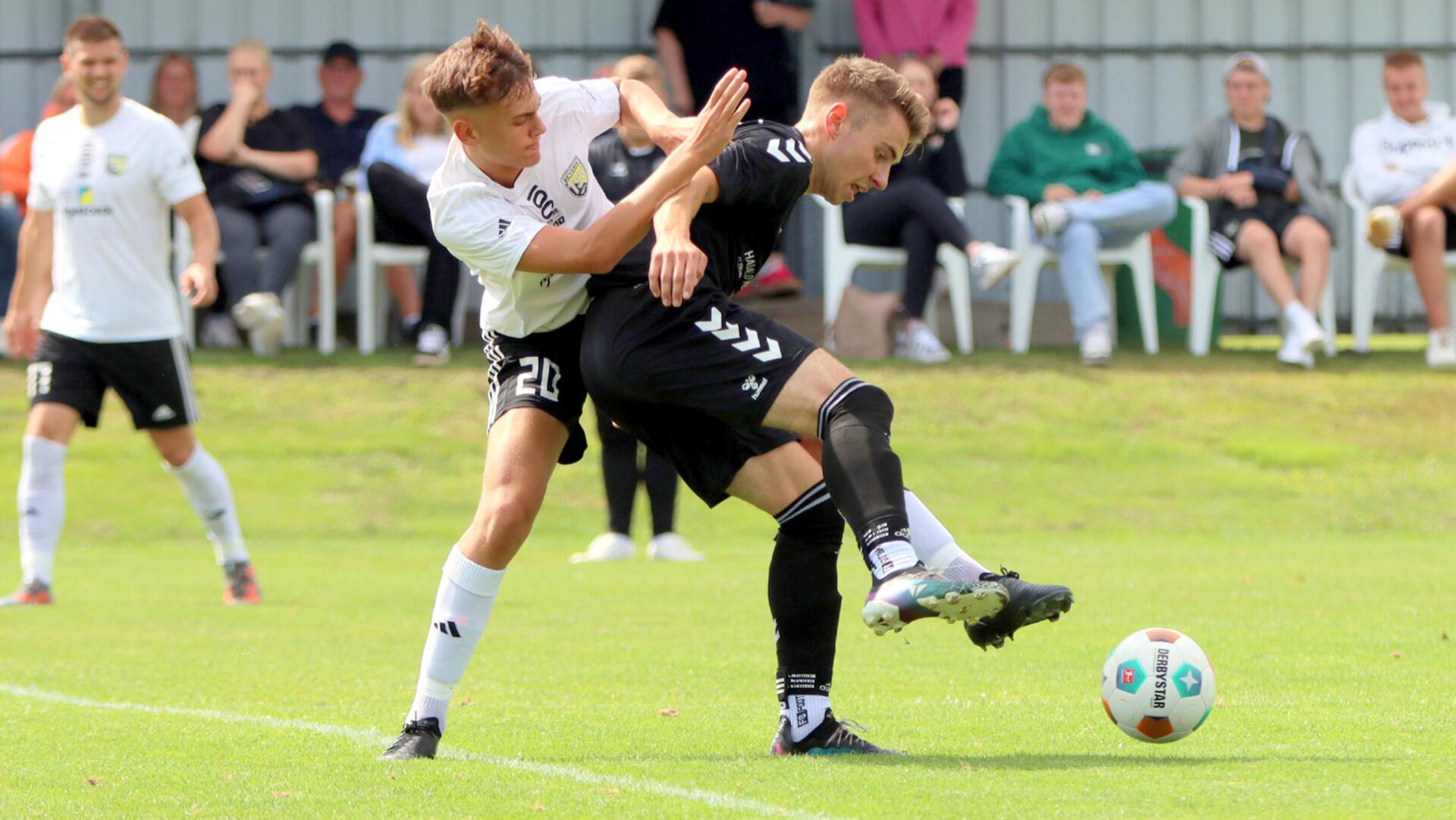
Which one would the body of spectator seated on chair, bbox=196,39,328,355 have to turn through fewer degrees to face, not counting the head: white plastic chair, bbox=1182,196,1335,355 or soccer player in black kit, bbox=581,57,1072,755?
the soccer player in black kit

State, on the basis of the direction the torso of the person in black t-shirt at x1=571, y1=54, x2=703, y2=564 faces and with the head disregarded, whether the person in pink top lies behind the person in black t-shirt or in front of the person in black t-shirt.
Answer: behind

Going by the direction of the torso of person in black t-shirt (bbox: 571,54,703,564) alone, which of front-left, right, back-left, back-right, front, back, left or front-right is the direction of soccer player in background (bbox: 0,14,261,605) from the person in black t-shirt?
front-right

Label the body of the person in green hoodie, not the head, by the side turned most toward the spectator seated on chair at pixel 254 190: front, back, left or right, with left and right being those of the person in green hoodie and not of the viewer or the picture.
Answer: right

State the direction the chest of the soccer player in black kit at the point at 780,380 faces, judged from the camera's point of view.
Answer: to the viewer's right

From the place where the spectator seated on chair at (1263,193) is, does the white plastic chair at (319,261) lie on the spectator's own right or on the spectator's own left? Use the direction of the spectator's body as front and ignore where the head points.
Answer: on the spectator's own right

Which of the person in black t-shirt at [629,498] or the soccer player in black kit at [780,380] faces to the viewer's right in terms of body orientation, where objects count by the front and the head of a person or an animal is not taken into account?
the soccer player in black kit

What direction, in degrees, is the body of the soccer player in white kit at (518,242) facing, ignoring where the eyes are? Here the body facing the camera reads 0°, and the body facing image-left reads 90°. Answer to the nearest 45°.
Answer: approximately 315°
